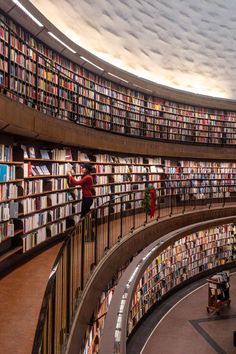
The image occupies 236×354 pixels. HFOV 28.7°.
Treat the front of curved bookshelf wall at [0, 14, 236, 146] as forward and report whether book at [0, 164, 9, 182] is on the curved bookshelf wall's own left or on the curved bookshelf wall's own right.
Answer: on the curved bookshelf wall's own right

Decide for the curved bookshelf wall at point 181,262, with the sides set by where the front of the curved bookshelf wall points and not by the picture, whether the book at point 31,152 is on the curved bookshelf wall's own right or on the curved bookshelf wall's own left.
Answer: on the curved bookshelf wall's own right

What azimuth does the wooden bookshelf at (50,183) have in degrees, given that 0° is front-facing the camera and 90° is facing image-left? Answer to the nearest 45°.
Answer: approximately 315°

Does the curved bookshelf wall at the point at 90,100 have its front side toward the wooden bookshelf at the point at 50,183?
no

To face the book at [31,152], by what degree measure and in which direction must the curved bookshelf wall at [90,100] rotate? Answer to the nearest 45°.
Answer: approximately 45° to its right

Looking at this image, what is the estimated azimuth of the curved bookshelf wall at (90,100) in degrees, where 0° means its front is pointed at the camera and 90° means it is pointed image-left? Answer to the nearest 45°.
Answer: approximately 315°

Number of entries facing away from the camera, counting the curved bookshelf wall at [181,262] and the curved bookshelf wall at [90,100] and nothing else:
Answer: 0

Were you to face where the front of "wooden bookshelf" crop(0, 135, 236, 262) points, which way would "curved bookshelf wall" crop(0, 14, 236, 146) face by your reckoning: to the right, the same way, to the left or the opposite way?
the same way

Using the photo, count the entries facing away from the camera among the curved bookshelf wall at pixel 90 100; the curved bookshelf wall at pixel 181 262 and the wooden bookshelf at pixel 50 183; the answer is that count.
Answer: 0

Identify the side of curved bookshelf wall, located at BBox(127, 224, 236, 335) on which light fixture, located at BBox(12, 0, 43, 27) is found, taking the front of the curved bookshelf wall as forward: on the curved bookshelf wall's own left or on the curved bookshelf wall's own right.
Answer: on the curved bookshelf wall's own right

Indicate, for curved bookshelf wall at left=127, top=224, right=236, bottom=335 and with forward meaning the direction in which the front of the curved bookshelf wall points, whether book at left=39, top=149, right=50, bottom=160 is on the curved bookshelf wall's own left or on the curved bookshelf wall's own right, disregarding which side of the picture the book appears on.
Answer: on the curved bookshelf wall's own right

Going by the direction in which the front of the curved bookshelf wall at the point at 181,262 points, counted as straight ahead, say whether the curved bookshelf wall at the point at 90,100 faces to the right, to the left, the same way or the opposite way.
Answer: the same way
